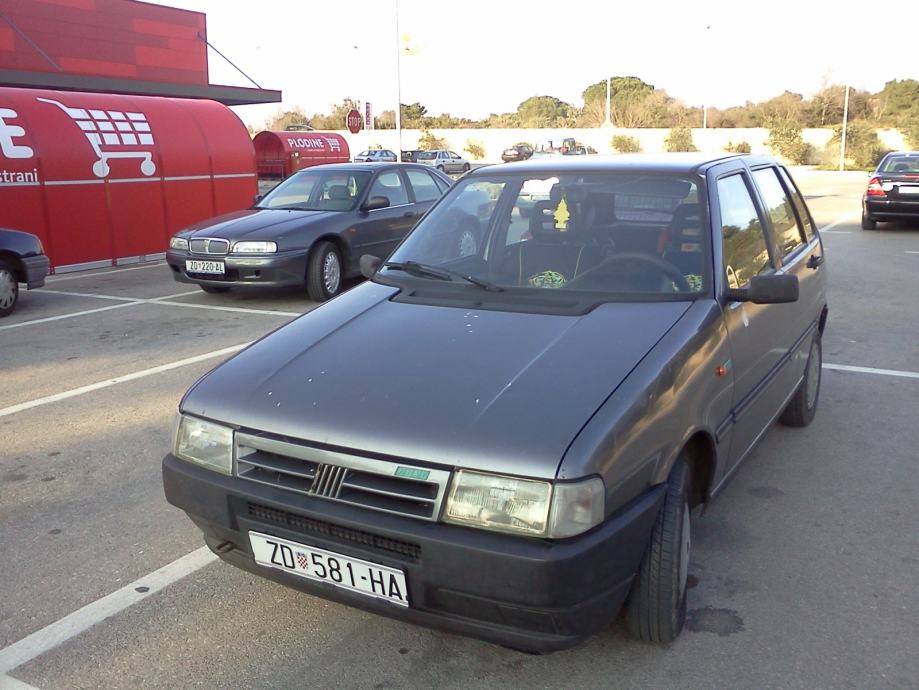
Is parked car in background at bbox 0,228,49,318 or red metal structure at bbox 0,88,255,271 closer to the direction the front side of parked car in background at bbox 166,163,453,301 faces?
the parked car in background

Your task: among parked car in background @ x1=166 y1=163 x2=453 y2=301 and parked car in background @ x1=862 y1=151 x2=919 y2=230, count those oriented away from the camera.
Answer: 1

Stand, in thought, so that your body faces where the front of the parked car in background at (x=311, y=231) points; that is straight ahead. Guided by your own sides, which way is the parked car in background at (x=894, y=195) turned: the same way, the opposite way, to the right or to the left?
the opposite way

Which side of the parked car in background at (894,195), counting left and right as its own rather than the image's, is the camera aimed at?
back

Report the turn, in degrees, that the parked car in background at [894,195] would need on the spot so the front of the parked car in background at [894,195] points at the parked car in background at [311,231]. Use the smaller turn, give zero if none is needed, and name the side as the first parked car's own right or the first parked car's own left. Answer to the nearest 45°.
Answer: approximately 135° to the first parked car's own left

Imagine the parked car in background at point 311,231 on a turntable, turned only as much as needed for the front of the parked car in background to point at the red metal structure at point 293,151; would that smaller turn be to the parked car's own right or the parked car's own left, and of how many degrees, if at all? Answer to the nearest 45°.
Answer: approximately 135° to the parked car's own right

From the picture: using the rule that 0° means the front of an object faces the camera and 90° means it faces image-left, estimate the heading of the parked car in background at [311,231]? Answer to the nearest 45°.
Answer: approximately 45°

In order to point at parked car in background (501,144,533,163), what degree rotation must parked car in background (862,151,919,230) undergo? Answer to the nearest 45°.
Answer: approximately 45° to its left

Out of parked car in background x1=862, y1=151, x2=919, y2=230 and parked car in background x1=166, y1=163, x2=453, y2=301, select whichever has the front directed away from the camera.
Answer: parked car in background x1=862, y1=151, x2=919, y2=230

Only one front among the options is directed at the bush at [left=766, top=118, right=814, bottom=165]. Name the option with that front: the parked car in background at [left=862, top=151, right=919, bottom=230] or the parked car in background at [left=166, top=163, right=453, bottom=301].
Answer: the parked car in background at [left=862, top=151, right=919, bottom=230]

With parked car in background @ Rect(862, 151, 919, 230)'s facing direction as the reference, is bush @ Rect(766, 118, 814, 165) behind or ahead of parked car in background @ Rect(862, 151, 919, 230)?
ahead

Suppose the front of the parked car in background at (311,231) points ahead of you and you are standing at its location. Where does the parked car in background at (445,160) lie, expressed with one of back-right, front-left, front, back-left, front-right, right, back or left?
back-right

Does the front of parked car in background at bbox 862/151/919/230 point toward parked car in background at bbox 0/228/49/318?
no

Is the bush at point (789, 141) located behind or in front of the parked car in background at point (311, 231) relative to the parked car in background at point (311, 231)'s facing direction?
behind

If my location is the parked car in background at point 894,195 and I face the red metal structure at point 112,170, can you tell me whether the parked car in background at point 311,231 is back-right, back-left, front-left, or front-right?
front-left

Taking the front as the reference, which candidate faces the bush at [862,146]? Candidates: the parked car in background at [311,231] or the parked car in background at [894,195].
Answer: the parked car in background at [894,195]

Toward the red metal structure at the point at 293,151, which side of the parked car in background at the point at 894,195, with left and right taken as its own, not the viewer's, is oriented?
left
